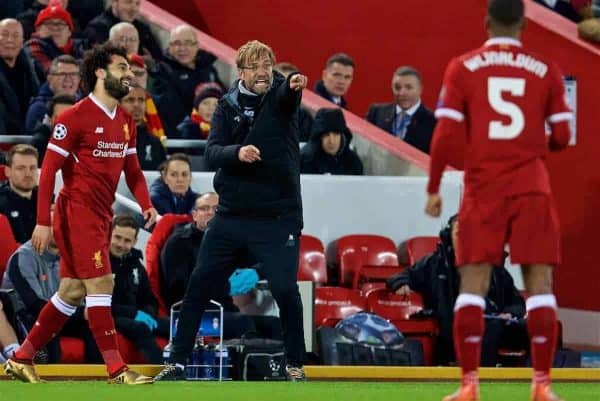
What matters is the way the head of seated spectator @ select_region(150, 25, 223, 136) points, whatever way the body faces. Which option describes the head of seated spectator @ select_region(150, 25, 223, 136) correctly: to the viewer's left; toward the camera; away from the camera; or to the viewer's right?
toward the camera

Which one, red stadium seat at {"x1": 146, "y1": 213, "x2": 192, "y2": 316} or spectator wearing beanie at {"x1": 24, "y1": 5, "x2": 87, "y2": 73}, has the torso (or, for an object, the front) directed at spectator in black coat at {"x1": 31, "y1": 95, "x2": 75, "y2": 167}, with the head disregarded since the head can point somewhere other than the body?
the spectator wearing beanie

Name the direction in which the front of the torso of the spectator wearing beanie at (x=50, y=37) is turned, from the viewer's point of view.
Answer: toward the camera

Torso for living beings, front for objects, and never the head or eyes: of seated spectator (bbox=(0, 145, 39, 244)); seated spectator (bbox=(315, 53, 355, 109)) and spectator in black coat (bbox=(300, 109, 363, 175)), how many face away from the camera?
0

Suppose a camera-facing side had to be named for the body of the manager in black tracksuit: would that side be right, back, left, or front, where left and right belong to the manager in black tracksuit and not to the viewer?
front

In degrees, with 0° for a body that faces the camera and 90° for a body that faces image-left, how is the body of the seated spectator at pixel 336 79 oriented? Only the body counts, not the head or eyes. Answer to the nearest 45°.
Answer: approximately 315°

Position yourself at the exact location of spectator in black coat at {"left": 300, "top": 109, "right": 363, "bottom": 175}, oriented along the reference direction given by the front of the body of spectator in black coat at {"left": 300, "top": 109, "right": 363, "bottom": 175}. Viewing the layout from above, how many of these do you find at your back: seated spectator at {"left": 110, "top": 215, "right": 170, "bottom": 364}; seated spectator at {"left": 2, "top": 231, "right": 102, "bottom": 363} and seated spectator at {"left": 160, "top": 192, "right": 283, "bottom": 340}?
0

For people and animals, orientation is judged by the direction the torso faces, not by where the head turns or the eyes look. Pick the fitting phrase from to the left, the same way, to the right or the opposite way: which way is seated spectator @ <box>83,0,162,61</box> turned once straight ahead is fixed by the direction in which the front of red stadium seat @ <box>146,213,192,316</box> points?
the same way

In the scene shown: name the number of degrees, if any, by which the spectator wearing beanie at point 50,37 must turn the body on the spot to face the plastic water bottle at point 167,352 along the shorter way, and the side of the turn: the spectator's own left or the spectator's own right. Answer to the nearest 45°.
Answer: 0° — they already face it

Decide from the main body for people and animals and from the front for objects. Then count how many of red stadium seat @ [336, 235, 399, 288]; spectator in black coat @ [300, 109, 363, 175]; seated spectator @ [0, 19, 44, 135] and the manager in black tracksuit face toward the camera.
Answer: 4

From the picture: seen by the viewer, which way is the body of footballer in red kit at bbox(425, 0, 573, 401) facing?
away from the camera

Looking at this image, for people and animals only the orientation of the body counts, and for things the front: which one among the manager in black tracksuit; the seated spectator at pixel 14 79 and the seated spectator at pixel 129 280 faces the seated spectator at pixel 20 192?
the seated spectator at pixel 14 79

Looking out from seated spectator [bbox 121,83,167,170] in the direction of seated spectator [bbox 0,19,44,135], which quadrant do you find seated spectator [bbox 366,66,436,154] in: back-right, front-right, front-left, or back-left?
back-right

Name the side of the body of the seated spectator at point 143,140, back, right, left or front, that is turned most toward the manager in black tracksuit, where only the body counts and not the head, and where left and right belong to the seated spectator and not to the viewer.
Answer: front

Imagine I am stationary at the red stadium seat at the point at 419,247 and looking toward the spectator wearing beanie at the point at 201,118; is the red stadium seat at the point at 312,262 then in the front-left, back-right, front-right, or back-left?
front-left

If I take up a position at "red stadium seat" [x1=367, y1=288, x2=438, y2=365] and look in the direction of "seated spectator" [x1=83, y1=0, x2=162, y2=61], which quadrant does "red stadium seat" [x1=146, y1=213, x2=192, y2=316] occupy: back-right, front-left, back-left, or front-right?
front-left

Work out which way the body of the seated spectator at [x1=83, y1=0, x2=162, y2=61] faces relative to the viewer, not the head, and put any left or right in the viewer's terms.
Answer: facing the viewer

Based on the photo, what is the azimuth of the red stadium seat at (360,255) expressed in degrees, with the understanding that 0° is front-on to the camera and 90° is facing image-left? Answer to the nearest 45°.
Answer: approximately 0°
